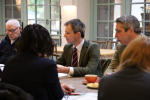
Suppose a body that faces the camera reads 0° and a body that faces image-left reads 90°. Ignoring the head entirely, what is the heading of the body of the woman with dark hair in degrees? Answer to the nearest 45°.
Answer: approximately 225°

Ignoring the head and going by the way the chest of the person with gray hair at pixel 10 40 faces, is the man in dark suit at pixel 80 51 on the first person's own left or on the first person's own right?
on the first person's own left

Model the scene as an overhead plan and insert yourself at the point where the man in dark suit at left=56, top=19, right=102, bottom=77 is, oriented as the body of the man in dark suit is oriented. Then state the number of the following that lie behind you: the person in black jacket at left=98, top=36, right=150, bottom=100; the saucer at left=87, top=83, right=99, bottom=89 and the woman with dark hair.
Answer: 0

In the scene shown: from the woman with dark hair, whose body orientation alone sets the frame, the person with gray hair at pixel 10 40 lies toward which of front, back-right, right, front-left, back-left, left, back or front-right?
front-left

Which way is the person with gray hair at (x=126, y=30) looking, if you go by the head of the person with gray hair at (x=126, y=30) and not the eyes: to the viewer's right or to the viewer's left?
to the viewer's left

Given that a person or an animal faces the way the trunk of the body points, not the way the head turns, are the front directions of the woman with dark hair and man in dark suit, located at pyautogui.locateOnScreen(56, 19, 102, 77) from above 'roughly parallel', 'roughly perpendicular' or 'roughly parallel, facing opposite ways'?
roughly parallel, facing opposite ways

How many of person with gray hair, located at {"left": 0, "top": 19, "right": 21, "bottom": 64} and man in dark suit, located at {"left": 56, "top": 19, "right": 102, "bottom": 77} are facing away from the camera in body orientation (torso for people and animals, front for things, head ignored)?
0

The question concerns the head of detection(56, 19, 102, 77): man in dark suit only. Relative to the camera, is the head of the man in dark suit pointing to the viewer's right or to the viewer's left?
to the viewer's left

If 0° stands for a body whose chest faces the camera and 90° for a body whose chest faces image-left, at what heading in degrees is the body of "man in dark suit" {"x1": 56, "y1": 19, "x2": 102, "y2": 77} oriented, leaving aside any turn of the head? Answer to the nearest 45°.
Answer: approximately 45°

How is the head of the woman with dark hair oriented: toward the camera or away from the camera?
away from the camera
